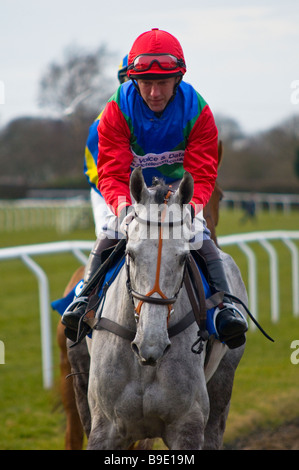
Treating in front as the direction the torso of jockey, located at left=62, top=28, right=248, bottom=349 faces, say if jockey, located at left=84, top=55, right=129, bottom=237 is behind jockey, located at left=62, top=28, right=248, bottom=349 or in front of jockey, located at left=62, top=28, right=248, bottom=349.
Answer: behind

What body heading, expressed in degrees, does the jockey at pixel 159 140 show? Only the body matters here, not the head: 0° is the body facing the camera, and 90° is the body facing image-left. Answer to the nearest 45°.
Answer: approximately 0°

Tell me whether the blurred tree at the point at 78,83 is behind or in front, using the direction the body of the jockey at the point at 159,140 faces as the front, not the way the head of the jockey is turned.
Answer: behind

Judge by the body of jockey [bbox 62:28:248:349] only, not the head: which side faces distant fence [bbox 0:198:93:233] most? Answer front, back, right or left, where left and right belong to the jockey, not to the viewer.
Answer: back

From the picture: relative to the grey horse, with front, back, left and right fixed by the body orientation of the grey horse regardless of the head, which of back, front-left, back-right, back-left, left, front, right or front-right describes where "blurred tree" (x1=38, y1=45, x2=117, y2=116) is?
back

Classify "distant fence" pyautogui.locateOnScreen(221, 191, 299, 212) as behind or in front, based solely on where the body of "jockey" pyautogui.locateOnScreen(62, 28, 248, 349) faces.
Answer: behind

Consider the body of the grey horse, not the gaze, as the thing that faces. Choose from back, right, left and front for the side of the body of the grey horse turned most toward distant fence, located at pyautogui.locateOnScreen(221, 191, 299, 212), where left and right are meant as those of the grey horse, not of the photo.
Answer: back
